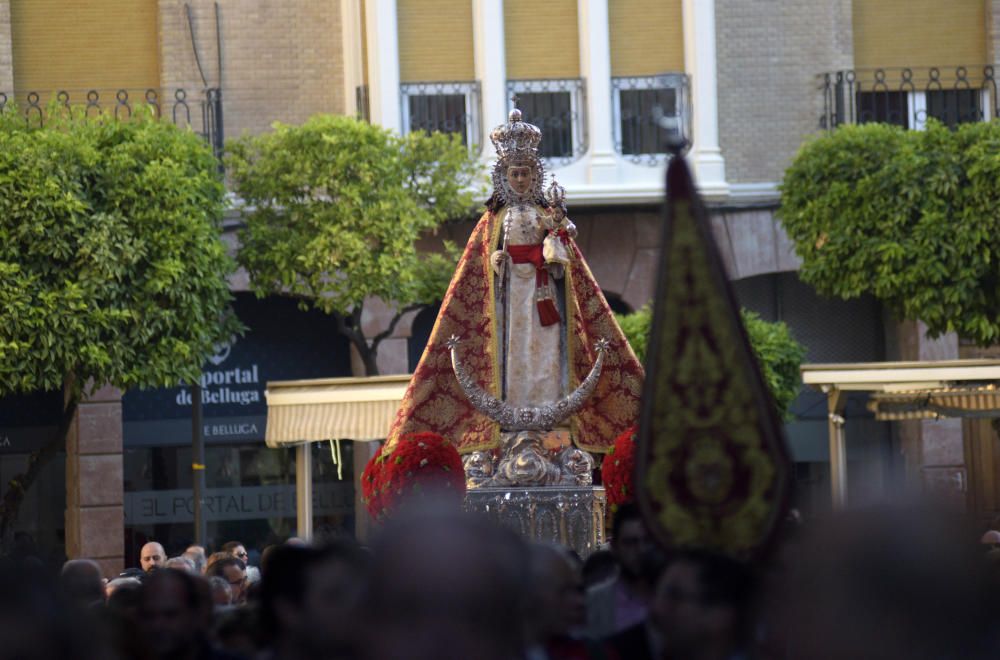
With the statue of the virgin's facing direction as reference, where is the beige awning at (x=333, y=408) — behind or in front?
behind

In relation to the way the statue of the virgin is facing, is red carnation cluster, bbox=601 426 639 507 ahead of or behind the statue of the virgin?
ahead

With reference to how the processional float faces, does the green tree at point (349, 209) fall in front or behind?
behind

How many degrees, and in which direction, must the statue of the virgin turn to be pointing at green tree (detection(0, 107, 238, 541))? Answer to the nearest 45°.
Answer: approximately 135° to its right

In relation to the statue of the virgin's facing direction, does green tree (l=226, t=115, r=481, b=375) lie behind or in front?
behind

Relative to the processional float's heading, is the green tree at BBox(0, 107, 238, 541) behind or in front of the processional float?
behind

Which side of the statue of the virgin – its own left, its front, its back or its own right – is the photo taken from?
front

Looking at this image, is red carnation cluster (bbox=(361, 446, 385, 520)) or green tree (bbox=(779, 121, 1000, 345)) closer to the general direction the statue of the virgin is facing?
the red carnation cluster
